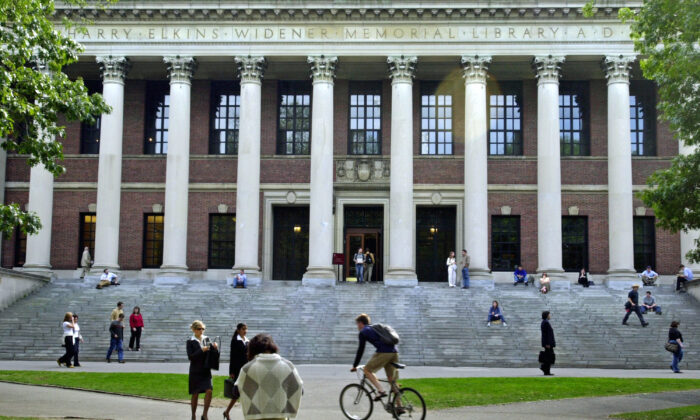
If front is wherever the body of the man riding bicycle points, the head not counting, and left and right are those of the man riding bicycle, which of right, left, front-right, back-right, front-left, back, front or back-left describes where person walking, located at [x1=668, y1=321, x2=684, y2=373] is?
back-right

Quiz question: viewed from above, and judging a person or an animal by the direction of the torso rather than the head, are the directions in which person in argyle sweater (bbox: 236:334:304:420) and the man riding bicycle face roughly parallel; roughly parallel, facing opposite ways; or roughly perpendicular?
roughly perpendicular

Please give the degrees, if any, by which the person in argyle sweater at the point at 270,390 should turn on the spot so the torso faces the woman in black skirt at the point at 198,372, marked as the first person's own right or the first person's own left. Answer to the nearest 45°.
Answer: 0° — they already face them

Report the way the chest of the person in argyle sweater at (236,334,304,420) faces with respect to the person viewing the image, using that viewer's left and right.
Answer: facing away from the viewer

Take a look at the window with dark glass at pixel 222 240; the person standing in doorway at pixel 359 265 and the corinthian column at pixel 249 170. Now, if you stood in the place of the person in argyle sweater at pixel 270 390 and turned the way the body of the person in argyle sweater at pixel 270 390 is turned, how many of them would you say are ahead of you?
3

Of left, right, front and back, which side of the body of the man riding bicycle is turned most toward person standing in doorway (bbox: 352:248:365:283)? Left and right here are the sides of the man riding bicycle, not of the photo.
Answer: right

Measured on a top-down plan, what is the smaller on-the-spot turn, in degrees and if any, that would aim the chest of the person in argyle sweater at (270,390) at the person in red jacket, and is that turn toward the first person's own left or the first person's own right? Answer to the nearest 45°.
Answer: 0° — they already face them

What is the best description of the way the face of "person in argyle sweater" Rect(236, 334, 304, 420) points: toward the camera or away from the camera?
away from the camera

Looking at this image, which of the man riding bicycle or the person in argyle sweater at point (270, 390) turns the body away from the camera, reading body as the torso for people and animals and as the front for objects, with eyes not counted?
the person in argyle sweater

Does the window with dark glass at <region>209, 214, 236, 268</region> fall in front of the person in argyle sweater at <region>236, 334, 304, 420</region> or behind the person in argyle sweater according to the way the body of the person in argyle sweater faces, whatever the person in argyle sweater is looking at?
in front
